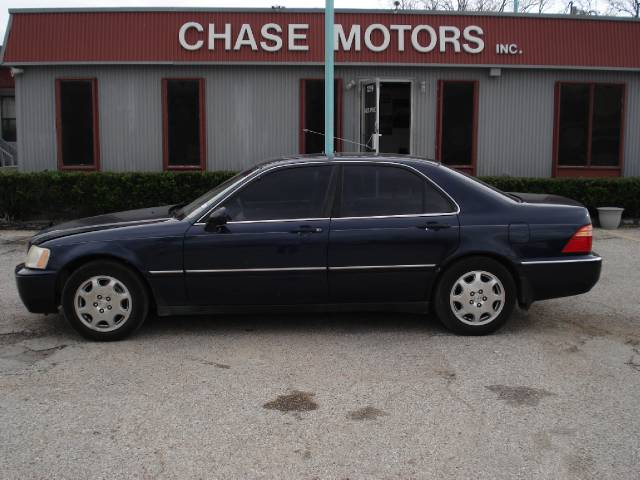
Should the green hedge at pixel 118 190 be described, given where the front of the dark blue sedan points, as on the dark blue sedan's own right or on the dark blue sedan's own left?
on the dark blue sedan's own right

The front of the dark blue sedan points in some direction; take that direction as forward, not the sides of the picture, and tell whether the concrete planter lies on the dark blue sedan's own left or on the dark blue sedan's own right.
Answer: on the dark blue sedan's own right

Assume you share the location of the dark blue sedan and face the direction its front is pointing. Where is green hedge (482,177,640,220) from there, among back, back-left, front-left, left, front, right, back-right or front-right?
back-right

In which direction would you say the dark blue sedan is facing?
to the viewer's left

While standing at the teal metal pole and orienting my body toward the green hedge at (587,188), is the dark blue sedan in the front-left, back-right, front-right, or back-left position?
back-right

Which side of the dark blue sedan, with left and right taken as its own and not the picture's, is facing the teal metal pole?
right

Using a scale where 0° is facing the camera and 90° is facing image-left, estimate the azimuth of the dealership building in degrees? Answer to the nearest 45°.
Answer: approximately 0°

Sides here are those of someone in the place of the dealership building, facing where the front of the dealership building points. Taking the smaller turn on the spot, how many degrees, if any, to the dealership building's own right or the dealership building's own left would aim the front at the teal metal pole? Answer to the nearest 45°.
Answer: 0° — it already faces it
